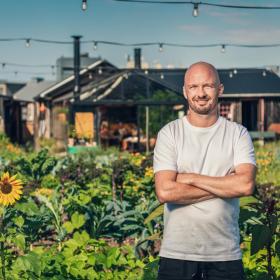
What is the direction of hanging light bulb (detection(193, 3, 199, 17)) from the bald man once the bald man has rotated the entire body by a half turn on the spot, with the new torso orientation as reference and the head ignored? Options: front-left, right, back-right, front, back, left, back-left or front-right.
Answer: front

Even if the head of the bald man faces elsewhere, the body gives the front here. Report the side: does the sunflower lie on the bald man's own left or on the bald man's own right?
on the bald man's own right

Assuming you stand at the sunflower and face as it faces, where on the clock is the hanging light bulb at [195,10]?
The hanging light bulb is roughly at 7 o'clock from the sunflower.

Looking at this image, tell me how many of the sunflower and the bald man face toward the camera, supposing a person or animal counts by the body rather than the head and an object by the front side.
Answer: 2

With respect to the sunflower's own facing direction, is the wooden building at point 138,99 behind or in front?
behind

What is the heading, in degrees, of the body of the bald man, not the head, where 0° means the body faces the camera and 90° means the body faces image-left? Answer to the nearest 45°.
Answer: approximately 0°
